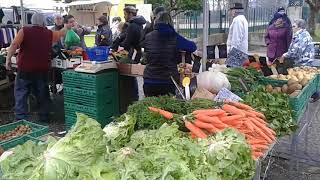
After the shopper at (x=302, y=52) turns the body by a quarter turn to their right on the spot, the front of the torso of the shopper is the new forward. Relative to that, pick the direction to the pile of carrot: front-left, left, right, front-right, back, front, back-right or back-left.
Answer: back

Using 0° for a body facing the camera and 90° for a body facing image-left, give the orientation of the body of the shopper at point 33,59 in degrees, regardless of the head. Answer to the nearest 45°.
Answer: approximately 180°

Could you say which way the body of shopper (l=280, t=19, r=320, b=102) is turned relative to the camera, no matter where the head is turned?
to the viewer's left
